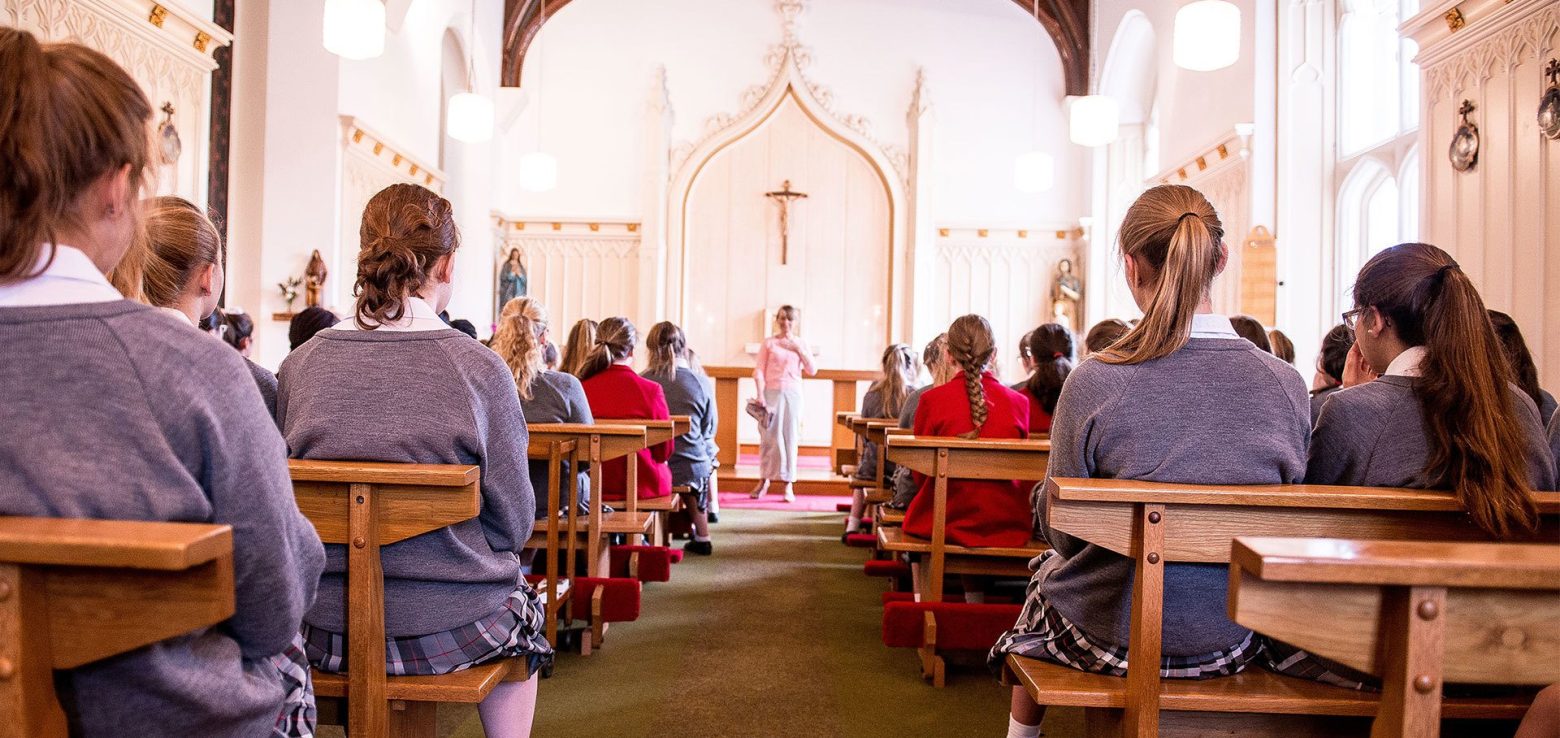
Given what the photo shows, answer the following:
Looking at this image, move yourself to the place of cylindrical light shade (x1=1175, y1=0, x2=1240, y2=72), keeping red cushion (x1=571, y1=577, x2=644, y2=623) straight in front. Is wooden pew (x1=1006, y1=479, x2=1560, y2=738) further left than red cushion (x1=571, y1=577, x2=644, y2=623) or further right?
left

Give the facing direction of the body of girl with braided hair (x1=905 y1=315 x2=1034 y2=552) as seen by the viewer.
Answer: away from the camera

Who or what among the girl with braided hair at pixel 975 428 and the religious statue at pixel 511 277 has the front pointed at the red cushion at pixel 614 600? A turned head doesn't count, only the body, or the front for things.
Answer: the religious statue

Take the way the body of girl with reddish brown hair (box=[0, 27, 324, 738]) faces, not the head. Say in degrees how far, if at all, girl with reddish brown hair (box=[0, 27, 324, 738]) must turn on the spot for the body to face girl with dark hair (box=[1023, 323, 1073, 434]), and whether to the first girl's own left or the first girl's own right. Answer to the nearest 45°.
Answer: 0° — they already face them

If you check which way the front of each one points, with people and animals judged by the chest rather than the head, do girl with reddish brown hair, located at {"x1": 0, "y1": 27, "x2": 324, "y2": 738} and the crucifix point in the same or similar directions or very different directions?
very different directions

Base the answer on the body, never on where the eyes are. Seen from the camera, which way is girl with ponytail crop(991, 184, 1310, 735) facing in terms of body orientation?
away from the camera

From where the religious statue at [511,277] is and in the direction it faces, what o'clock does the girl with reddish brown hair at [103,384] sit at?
The girl with reddish brown hair is roughly at 12 o'clock from the religious statue.

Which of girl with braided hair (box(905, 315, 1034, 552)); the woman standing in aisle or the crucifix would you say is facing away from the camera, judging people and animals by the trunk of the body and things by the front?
the girl with braided hair

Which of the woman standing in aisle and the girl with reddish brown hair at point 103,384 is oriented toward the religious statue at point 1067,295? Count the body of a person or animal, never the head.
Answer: the girl with reddish brown hair

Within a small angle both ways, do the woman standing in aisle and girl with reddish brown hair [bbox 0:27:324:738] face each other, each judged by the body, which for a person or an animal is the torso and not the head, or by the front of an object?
yes

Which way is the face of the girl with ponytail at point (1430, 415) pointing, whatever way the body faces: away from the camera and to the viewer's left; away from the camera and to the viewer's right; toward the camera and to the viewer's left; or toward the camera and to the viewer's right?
away from the camera and to the viewer's left

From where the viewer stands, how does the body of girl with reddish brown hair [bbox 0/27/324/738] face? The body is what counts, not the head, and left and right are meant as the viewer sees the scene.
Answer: facing away from the viewer and to the right of the viewer

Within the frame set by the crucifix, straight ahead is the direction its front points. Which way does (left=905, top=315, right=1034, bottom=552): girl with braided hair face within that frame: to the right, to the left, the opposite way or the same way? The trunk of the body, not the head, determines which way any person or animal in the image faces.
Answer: the opposite way

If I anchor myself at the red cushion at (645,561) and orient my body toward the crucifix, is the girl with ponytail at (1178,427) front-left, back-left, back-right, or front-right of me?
back-right

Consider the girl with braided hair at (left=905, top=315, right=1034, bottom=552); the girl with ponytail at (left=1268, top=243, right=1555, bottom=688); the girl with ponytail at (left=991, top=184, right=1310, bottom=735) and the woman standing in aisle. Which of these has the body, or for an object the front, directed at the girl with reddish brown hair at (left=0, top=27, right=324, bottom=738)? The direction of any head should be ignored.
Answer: the woman standing in aisle

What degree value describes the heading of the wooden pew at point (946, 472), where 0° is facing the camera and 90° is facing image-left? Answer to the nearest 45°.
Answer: approximately 180°
